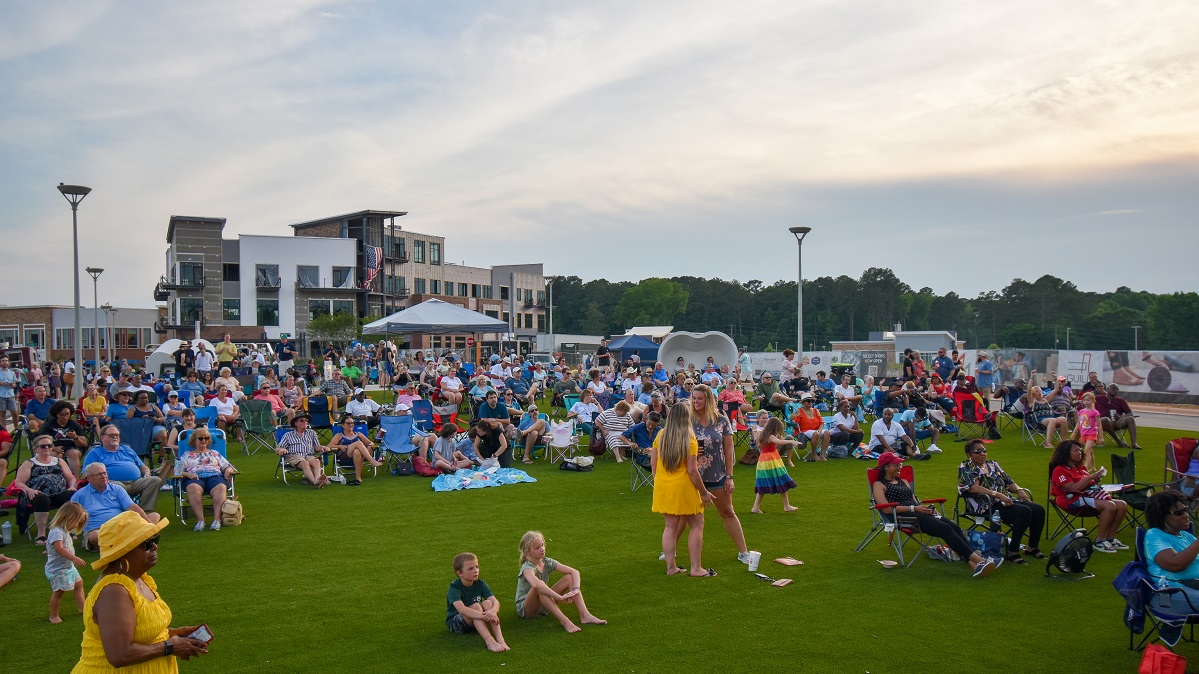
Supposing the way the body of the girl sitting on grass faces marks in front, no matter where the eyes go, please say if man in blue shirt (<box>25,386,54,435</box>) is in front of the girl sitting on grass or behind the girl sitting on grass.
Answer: behind

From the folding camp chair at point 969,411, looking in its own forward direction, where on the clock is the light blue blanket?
The light blue blanket is roughly at 3 o'clock from the folding camp chair.

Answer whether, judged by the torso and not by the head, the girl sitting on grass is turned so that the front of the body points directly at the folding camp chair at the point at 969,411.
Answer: no

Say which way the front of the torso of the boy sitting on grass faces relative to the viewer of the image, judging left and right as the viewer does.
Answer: facing the viewer and to the right of the viewer

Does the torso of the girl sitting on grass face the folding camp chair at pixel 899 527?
no

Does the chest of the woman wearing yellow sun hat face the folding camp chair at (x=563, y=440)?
no

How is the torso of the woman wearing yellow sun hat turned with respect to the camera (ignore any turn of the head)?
to the viewer's right

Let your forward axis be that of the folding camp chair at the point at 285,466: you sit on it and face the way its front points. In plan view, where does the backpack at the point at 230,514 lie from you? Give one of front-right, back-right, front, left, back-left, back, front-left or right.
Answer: front-right

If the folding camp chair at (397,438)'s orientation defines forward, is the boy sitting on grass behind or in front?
in front

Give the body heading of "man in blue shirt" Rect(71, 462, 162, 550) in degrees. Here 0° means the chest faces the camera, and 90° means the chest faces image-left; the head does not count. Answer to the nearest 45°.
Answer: approximately 315°

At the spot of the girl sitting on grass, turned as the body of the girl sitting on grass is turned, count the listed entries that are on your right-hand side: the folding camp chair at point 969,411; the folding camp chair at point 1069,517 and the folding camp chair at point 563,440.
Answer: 0

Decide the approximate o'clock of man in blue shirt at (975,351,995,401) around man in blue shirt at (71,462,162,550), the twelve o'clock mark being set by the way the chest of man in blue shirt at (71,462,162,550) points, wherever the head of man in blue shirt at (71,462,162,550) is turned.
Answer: man in blue shirt at (975,351,995,401) is roughly at 10 o'clock from man in blue shirt at (71,462,162,550).

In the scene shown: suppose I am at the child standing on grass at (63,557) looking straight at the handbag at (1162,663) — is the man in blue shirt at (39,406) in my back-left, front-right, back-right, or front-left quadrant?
back-left

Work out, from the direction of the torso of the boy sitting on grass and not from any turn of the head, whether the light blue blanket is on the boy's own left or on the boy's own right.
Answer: on the boy's own left

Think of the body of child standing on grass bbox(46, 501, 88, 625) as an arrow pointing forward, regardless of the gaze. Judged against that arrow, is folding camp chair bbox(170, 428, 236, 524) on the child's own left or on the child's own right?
on the child's own left

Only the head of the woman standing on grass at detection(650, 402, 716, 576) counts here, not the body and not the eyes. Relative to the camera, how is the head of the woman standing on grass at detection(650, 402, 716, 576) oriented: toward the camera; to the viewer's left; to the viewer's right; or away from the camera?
away from the camera
